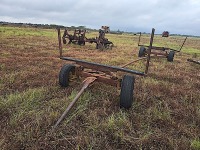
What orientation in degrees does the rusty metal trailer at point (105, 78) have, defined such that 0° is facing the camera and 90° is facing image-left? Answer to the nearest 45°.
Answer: approximately 45°
